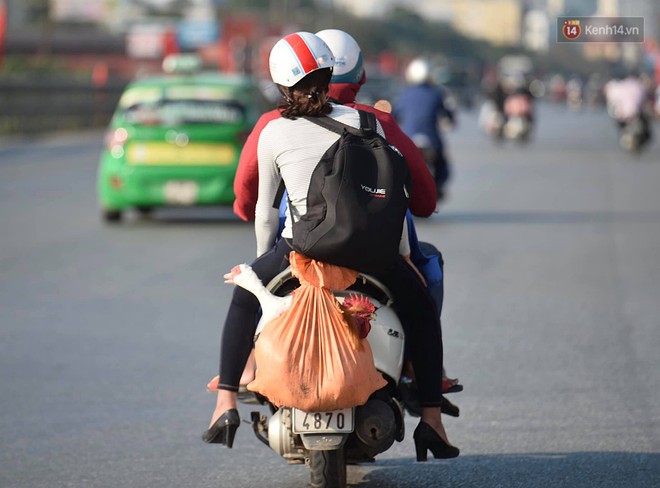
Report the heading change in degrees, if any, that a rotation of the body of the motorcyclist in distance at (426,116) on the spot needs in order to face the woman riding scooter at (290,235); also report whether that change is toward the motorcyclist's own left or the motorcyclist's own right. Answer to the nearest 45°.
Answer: approximately 180°

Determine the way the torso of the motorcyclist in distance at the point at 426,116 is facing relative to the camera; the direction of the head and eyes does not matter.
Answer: away from the camera

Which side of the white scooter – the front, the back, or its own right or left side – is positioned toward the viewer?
back

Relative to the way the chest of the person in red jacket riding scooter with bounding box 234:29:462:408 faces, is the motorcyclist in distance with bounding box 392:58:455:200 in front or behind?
in front

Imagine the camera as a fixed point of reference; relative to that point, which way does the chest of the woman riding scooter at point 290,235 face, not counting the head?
away from the camera

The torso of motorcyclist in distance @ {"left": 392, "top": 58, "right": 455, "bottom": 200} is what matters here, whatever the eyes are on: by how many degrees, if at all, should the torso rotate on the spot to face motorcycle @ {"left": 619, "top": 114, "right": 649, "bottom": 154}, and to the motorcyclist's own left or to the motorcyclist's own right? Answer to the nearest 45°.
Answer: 0° — they already face it

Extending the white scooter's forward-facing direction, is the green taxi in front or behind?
in front

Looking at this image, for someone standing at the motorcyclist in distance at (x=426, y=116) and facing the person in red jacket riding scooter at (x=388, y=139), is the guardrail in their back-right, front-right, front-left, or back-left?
back-right

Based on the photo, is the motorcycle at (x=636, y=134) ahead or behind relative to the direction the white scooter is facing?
ahead

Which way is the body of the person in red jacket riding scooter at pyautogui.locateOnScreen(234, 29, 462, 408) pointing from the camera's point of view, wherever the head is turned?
away from the camera
